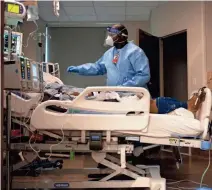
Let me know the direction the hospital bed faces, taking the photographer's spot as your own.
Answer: facing to the right of the viewer

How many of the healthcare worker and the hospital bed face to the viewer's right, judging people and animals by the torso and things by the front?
1

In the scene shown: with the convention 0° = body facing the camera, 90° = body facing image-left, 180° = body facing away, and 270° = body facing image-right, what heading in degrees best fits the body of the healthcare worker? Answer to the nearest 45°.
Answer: approximately 45°

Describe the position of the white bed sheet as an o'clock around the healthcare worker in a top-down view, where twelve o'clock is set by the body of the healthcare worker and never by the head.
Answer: The white bed sheet is roughly at 10 o'clock from the healthcare worker.

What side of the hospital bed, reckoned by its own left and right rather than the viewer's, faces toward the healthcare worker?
left

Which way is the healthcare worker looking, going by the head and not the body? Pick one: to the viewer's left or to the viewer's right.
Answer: to the viewer's left

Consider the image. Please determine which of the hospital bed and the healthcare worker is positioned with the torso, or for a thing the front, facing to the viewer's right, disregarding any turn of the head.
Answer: the hospital bed
